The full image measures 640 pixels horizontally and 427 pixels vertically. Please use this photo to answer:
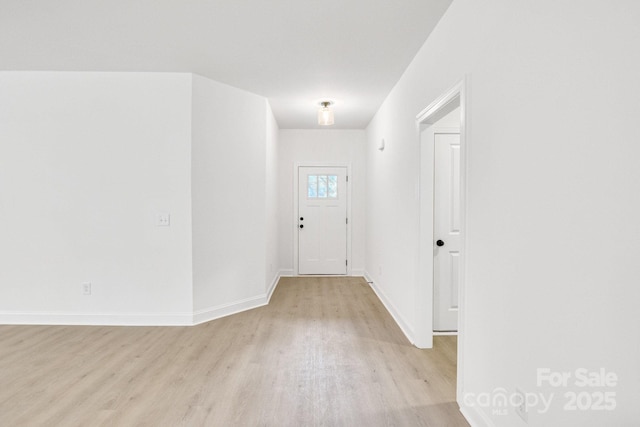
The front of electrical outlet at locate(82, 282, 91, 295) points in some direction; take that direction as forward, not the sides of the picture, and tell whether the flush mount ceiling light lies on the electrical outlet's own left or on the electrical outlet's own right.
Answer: on the electrical outlet's own left

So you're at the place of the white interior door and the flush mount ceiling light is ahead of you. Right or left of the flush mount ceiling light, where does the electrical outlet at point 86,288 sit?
left

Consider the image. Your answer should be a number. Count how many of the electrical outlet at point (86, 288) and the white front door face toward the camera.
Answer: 2

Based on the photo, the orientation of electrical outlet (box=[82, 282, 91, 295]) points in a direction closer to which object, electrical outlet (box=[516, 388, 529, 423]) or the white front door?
the electrical outlet

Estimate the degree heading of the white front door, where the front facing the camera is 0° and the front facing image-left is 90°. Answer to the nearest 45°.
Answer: approximately 0°

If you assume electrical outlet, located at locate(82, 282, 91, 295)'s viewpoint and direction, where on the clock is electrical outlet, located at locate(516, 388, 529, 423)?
electrical outlet, located at locate(516, 388, 529, 423) is roughly at 11 o'clock from electrical outlet, located at locate(82, 282, 91, 295).

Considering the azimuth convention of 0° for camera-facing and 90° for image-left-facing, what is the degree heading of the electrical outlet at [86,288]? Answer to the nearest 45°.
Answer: approximately 0°

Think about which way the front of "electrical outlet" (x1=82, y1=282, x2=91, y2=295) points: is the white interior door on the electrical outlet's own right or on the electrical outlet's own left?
on the electrical outlet's own left

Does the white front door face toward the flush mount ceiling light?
yes

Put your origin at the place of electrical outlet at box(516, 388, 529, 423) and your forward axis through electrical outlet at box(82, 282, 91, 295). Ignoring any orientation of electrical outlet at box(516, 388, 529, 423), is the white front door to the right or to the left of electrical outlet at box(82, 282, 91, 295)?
right

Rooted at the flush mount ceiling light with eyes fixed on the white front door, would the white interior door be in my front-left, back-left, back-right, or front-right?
back-right
